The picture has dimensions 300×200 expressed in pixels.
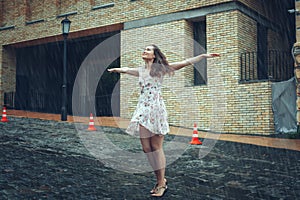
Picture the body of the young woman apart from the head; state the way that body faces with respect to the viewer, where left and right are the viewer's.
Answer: facing the viewer and to the left of the viewer

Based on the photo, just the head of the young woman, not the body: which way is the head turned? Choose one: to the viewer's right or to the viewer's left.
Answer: to the viewer's left
